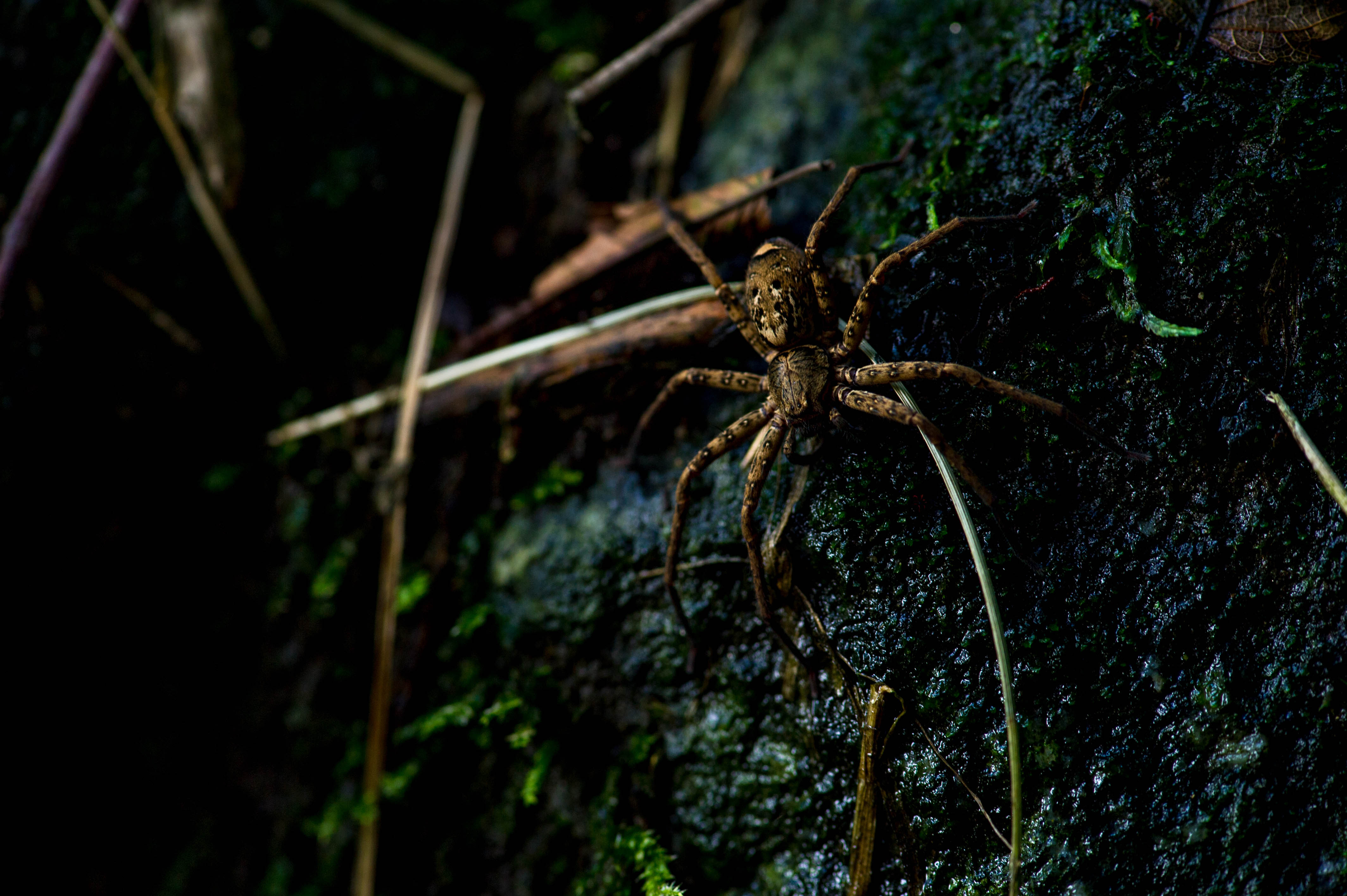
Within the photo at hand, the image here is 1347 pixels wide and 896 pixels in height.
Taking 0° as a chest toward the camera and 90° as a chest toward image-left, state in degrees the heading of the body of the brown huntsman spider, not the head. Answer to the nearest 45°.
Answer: approximately 0°

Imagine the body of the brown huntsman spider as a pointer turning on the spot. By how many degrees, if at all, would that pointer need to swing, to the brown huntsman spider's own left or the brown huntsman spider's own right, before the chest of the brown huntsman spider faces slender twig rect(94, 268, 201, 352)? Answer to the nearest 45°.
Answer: approximately 90° to the brown huntsman spider's own right
